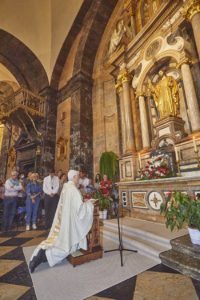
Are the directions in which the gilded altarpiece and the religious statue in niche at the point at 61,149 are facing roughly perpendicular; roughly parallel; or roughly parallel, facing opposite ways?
roughly perpendicular

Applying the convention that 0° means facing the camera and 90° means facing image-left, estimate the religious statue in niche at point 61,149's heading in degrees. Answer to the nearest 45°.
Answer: approximately 0°

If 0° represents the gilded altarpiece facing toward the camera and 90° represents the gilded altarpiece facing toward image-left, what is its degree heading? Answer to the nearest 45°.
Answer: approximately 45°

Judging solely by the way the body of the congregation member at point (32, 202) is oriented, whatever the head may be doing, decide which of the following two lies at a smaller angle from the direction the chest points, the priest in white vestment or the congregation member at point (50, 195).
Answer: the priest in white vestment

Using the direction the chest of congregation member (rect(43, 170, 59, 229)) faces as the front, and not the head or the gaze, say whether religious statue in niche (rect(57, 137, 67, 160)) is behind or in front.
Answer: behind

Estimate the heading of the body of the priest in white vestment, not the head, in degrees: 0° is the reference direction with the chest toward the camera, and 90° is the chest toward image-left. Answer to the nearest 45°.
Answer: approximately 225°

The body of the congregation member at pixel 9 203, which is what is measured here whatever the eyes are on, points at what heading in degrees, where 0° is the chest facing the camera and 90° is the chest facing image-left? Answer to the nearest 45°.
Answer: approximately 315°

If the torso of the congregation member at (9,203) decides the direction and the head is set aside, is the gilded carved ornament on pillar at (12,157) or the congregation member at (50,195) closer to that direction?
the congregation member

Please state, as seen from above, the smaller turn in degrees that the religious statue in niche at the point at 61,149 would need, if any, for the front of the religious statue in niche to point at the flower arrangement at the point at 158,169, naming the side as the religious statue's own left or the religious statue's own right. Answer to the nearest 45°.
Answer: approximately 45° to the religious statue's own left

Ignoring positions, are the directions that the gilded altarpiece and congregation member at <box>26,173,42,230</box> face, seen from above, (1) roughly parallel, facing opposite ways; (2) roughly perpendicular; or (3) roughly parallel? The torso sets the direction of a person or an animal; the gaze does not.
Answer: roughly perpendicular

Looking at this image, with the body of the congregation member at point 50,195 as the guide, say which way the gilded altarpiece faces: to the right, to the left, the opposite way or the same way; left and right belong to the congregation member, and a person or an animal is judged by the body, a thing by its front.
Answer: to the right
